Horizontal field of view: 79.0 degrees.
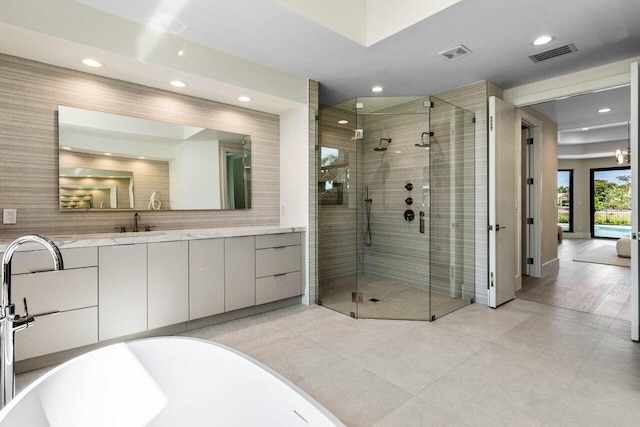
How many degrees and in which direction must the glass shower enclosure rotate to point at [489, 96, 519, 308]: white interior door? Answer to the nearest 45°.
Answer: approximately 90° to its left

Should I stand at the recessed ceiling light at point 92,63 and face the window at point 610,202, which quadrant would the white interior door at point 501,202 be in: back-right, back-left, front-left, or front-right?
front-right

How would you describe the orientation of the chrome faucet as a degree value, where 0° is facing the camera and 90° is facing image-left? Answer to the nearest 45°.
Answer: approximately 270°

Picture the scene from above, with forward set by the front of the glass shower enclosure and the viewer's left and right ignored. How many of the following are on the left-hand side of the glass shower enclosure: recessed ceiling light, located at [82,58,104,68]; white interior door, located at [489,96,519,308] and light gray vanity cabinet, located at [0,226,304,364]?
1

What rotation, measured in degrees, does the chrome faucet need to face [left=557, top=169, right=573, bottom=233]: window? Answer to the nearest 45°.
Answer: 0° — it already faces it

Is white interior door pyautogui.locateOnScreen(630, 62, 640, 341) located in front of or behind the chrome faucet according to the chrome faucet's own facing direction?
in front

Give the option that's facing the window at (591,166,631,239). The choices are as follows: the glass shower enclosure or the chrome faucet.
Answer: the chrome faucet

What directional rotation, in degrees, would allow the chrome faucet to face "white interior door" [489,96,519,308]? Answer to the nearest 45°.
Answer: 0° — it already faces it

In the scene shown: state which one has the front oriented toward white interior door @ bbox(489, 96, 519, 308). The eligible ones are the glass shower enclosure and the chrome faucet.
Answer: the chrome faucet

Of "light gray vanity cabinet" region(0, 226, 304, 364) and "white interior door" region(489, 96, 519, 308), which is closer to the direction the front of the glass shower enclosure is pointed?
the light gray vanity cabinet

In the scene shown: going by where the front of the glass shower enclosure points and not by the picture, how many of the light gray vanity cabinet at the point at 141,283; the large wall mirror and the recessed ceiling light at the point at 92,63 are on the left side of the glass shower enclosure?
0

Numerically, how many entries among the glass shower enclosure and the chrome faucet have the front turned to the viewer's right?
1

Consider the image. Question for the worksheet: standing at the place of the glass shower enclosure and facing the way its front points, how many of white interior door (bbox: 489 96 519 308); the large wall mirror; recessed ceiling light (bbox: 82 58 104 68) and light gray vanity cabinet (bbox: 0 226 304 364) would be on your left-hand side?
1

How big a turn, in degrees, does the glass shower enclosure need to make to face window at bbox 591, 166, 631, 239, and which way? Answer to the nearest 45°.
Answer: approximately 135° to its left

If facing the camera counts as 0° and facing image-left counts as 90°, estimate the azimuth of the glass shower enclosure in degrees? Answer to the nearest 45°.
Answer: approximately 0°

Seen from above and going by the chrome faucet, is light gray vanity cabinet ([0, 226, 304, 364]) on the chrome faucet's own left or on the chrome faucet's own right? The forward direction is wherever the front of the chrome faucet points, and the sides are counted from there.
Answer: on the chrome faucet's own left

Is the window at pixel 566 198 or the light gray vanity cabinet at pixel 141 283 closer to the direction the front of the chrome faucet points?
the window
